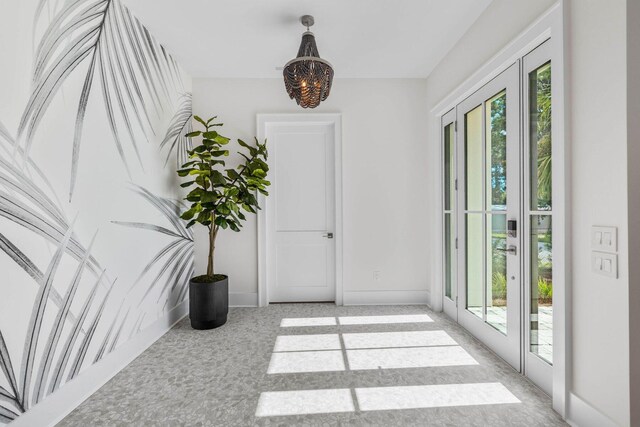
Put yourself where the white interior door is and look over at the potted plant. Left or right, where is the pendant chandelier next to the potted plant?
left

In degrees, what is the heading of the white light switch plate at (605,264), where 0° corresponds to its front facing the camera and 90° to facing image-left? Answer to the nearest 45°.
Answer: approximately 45°

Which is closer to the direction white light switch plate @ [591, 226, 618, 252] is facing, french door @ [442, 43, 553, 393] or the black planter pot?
the black planter pot

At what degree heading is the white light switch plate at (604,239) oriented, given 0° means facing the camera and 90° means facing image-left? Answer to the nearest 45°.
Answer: approximately 45°
